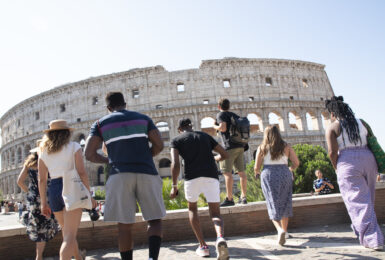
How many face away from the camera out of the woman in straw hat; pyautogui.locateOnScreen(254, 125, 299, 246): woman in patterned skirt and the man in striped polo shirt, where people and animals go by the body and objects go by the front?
3

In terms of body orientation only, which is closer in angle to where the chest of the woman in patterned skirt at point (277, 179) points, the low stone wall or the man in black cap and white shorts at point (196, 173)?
the low stone wall

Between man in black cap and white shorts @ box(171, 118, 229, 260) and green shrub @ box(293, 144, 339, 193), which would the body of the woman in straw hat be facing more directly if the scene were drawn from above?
the green shrub

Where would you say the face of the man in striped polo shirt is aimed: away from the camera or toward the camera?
away from the camera

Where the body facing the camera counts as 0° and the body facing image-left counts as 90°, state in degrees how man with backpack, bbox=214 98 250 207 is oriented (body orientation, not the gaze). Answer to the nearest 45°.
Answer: approximately 135°

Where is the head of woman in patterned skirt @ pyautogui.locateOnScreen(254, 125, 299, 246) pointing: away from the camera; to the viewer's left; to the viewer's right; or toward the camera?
away from the camera

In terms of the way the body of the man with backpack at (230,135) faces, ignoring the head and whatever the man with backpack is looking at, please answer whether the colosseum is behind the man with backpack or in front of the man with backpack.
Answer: in front

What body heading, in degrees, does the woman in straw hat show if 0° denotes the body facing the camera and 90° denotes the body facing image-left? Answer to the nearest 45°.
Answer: approximately 180°

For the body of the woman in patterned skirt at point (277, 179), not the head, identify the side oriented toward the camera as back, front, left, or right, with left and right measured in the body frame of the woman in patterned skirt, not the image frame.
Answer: back

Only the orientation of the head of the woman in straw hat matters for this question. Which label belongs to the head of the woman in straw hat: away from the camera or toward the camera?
away from the camera

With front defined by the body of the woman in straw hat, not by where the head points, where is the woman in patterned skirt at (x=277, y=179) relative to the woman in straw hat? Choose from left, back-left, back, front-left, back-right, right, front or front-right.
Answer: right

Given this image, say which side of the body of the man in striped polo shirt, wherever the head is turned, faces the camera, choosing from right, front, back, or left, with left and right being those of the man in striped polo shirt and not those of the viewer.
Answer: back
